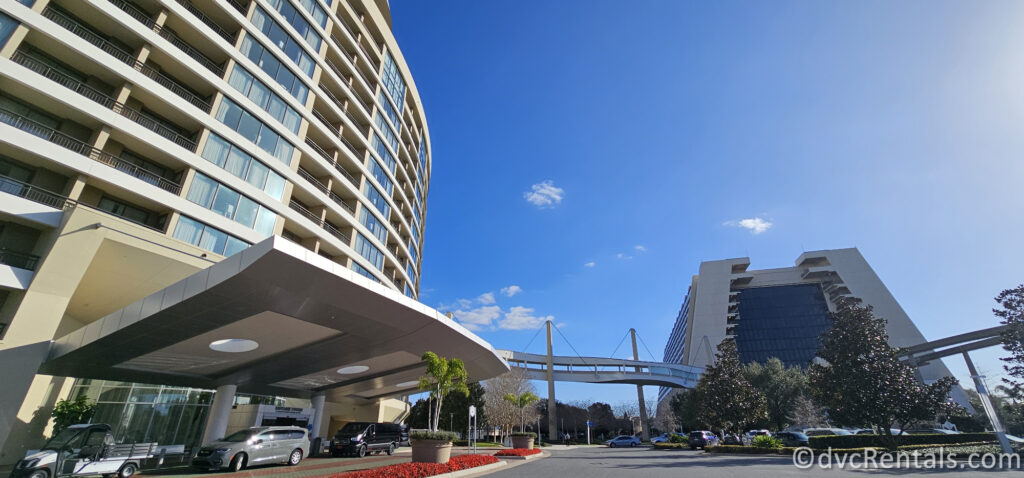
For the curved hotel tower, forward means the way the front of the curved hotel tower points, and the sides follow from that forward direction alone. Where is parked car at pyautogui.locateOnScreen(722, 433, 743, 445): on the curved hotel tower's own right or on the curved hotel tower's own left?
on the curved hotel tower's own left

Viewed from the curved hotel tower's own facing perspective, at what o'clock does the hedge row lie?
The hedge row is roughly at 11 o'clock from the curved hotel tower.

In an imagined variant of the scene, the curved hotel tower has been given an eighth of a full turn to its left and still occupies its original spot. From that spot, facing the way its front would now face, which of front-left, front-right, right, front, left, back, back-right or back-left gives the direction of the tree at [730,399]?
front

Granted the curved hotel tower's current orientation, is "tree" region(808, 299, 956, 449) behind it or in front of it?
in front

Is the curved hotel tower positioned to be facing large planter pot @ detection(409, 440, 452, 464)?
yes

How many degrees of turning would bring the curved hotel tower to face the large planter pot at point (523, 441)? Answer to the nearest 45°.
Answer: approximately 45° to its left

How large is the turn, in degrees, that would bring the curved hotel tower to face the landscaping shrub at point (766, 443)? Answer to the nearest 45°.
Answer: approximately 45° to its left

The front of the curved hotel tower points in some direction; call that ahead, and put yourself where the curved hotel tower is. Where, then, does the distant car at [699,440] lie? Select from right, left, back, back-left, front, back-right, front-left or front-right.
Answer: front-left

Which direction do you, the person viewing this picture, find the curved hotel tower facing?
facing the viewer and to the right of the viewer

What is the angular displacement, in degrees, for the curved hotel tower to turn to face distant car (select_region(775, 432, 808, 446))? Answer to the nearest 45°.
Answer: approximately 45° to its left
